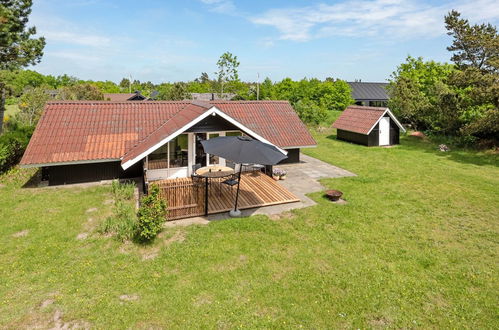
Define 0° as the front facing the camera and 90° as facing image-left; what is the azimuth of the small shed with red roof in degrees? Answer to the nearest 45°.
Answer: approximately 315°

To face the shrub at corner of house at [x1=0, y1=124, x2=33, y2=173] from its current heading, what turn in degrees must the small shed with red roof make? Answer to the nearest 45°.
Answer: approximately 90° to its right

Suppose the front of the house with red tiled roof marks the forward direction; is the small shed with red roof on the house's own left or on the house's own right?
on the house's own left

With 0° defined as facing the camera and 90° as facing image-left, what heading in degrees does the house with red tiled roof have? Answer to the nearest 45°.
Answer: approximately 0°

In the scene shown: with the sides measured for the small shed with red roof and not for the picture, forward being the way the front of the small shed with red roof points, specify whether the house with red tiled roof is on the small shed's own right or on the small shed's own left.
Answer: on the small shed's own right

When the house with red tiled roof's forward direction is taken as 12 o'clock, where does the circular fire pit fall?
The circular fire pit is roughly at 10 o'clock from the house with red tiled roof.

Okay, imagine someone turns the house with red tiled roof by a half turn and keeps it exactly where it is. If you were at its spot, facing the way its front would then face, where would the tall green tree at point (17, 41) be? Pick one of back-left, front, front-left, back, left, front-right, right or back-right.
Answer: front-left
